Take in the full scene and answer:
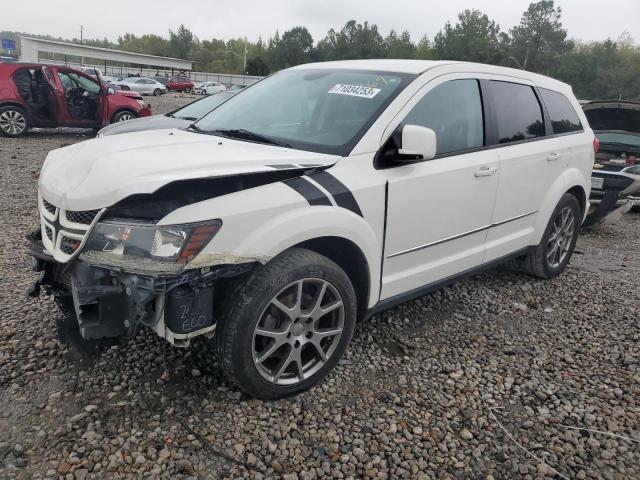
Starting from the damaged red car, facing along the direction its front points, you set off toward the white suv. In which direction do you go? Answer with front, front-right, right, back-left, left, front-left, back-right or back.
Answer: right

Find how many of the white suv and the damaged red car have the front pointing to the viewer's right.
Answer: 1

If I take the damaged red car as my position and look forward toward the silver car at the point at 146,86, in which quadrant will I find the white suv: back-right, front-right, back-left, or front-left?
back-right

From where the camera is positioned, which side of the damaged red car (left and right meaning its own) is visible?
right

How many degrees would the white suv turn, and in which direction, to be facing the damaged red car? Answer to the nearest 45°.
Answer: approximately 90° to its right

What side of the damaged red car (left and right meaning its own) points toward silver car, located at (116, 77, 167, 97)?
left

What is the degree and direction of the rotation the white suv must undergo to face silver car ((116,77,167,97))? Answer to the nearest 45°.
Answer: approximately 135° to its right

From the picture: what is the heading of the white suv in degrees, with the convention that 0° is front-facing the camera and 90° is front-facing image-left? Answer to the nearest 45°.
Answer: approximately 45°

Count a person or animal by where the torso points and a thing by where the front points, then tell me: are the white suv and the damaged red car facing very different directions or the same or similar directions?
very different directions
